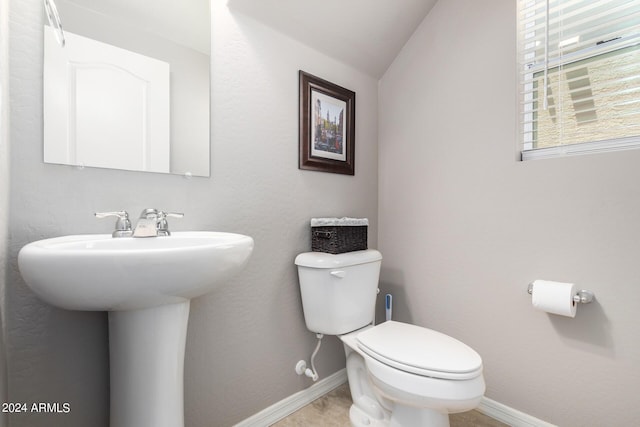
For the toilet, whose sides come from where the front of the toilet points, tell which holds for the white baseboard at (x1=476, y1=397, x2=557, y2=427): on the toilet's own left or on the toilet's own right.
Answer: on the toilet's own left

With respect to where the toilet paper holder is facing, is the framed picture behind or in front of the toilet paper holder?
in front

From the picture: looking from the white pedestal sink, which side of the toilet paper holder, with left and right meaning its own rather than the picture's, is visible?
front

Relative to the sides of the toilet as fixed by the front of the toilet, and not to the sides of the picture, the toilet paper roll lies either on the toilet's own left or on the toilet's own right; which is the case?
on the toilet's own left

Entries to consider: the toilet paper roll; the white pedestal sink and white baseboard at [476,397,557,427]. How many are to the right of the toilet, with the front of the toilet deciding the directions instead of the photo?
1

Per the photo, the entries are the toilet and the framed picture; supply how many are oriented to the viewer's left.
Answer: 0

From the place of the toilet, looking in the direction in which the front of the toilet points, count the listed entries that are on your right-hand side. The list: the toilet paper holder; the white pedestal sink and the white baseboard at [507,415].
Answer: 1

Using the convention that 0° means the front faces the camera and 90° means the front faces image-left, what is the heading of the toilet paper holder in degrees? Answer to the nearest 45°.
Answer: approximately 45°

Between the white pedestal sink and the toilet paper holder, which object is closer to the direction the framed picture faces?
the toilet paper holder

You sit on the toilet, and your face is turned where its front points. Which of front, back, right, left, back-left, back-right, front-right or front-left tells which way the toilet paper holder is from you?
front-left

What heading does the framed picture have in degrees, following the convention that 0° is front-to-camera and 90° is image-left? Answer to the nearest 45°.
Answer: approximately 315°
